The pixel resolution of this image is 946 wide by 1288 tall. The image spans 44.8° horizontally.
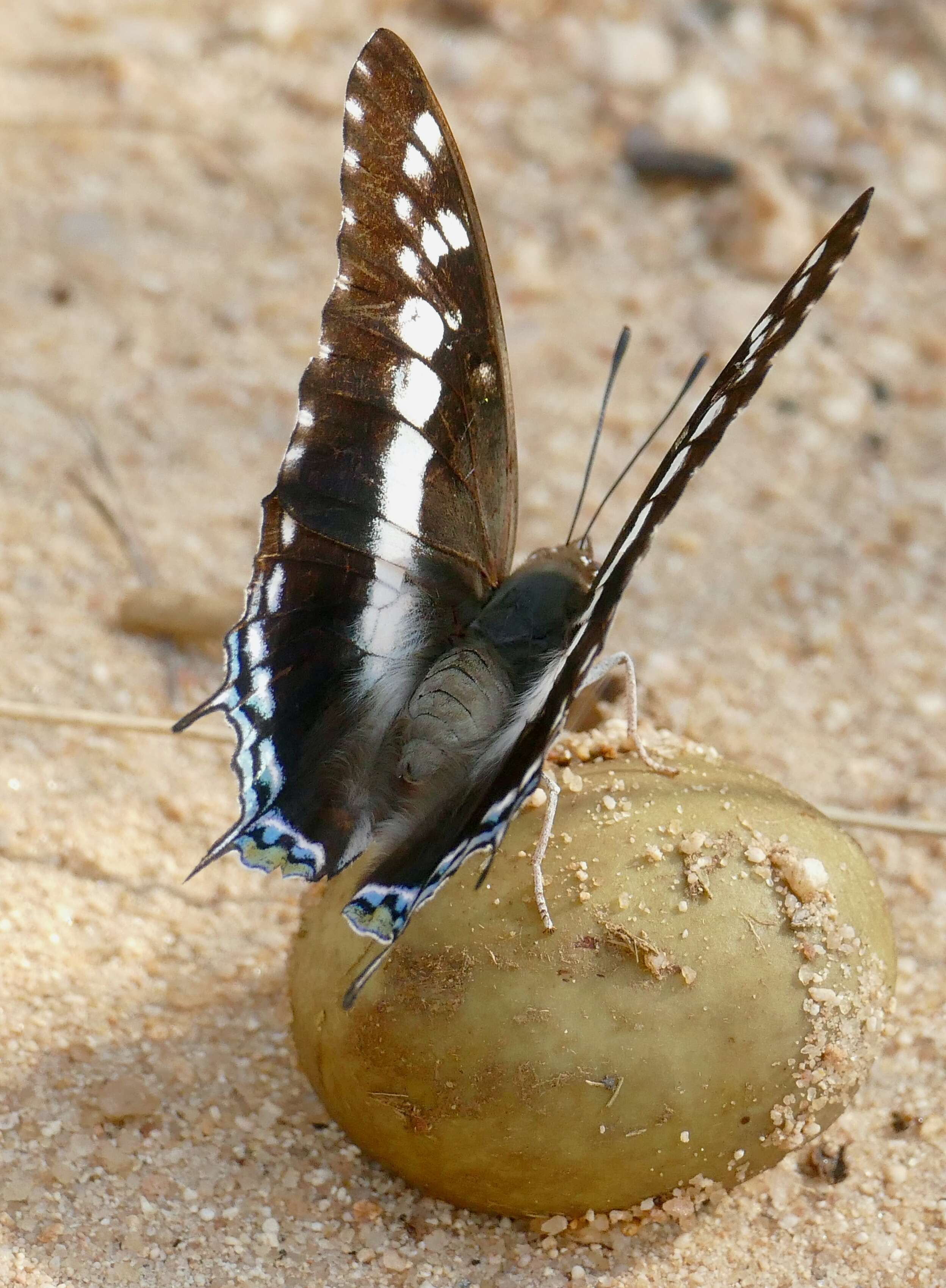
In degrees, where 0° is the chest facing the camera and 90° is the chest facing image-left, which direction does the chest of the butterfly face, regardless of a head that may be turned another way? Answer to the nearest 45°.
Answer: approximately 225°
